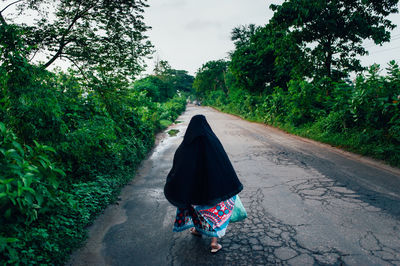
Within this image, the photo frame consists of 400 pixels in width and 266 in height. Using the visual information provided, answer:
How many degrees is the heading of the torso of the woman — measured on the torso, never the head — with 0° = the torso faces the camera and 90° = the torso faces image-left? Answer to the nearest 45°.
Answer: approximately 180°

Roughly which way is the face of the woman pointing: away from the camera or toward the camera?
away from the camera

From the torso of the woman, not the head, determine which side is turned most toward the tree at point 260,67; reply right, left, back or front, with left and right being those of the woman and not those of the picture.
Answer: front

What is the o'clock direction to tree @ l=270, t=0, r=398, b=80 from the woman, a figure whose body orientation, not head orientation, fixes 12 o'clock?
The tree is roughly at 1 o'clock from the woman.

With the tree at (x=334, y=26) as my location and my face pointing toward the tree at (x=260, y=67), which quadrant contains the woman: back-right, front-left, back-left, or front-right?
back-left
